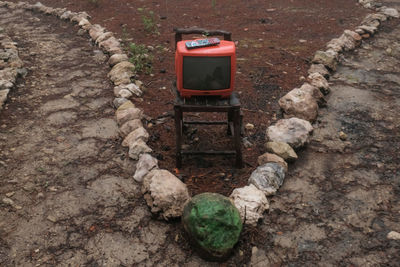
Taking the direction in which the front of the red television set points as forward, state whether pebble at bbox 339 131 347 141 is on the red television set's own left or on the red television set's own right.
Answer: on the red television set's own left

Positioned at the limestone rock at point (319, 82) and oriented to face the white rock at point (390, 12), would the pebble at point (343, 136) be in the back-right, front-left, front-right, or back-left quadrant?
back-right

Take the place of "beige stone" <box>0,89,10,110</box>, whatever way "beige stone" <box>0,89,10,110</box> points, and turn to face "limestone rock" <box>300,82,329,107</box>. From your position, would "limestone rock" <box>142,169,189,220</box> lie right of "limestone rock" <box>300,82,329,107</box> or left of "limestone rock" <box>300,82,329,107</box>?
right

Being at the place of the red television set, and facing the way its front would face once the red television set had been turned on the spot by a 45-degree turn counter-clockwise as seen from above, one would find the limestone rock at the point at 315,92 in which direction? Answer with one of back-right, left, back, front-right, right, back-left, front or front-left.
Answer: left

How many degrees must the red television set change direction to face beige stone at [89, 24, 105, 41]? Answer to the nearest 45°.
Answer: approximately 135° to its right

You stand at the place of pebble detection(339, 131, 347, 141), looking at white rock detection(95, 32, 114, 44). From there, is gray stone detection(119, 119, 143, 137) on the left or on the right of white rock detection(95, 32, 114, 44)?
left

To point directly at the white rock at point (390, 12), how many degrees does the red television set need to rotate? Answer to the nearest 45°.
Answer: approximately 135° to its left

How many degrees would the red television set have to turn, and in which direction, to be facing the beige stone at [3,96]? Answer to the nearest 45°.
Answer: approximately 135° to its right

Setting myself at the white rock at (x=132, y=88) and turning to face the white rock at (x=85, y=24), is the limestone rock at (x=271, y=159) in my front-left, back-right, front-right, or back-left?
back-right

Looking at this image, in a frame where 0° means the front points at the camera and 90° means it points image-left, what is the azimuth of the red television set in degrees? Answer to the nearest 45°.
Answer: approximately 0°

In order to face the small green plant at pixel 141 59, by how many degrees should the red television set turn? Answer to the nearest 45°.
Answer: approximately 180°
